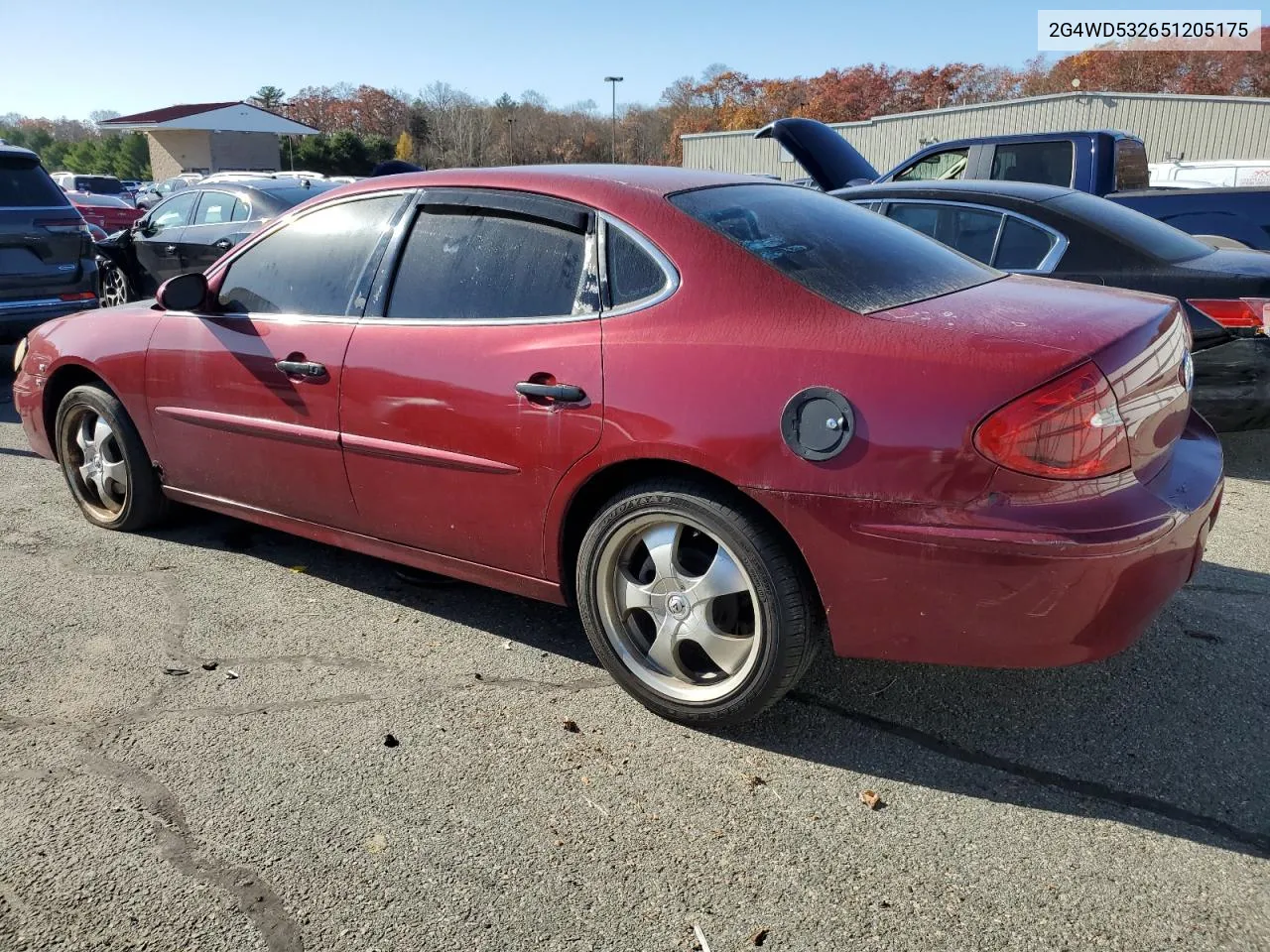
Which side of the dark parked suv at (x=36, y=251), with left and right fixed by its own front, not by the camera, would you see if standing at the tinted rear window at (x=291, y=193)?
right

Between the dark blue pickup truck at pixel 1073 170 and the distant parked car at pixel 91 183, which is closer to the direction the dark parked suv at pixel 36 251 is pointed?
the distant parked car

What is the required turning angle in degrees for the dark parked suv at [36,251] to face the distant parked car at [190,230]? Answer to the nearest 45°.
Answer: approximately 45° to its right

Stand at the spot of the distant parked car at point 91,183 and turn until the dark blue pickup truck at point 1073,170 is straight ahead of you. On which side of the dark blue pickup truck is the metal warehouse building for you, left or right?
left

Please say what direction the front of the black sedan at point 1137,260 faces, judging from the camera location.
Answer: facing away from the viewer and to the left of the viewer

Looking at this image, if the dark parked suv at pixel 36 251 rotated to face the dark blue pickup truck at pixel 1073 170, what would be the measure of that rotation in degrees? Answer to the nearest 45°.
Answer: approximately 135° to its right

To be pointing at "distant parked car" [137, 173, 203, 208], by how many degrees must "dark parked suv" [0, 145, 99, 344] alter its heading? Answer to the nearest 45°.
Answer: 0° — it already faces it

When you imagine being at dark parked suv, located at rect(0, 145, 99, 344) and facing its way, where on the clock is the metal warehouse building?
The metal warehouse building is roughly at 2 o'clock from the dark parked suv.

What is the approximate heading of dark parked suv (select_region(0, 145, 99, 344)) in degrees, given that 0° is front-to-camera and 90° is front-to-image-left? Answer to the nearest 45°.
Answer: approximately 180°

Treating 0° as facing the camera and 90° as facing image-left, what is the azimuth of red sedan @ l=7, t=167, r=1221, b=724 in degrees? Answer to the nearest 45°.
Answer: approximately 135°
